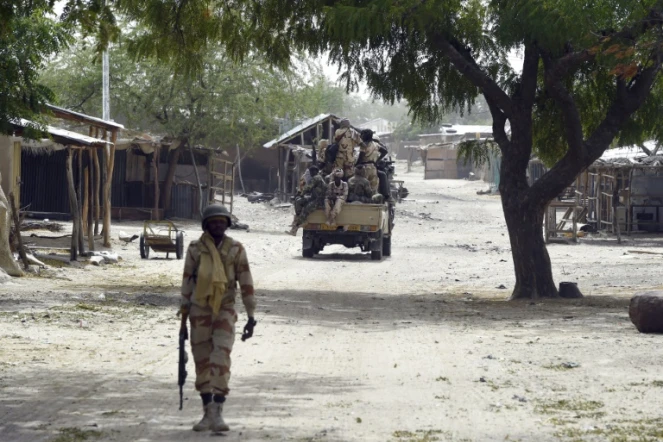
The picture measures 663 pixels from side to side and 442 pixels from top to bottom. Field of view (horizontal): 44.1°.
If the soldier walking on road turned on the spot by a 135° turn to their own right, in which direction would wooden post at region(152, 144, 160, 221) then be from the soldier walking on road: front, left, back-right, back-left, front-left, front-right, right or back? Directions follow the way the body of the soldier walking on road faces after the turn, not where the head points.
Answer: front-right

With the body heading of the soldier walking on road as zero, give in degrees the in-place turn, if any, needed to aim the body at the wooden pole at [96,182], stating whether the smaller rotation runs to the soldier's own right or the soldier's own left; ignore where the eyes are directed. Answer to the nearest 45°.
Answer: approximately 180°

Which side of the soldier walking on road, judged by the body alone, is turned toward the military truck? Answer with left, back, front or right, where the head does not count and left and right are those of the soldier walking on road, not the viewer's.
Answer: back

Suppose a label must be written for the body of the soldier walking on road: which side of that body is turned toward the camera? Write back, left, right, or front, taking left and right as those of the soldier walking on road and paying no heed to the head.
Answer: front

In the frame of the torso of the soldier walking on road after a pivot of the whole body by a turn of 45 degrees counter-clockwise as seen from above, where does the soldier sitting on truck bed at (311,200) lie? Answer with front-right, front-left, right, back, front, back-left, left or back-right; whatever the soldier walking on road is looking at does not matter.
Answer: back-left

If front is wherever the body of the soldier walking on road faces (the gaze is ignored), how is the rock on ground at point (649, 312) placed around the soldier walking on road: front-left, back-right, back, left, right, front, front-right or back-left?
back-left
